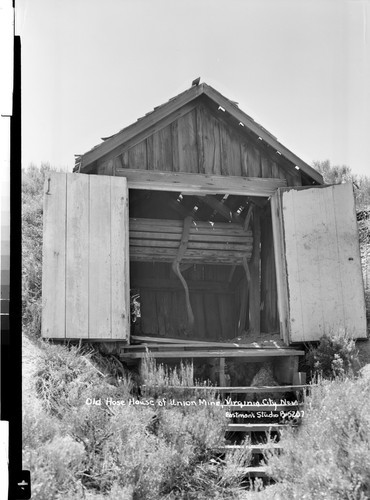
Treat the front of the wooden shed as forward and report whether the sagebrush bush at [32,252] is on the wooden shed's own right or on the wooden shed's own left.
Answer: on the wooden shed's own right

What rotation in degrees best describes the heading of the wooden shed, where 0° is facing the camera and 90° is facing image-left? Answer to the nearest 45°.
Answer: approximately 0°
